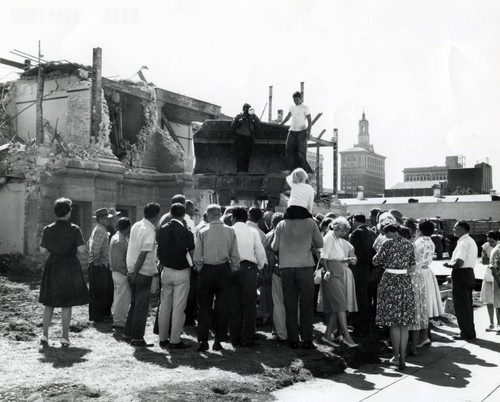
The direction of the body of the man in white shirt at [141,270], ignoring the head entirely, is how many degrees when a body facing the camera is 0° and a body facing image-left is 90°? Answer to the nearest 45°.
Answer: approximately 225°

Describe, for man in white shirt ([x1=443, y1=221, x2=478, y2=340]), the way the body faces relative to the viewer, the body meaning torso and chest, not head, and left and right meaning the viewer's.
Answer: facing to the left of the viewer

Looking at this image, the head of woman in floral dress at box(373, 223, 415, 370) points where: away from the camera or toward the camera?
away from the camera

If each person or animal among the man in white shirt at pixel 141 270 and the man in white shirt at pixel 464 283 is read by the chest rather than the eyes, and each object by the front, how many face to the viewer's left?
1

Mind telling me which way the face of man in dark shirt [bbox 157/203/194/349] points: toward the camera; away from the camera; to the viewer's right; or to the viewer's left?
away from the camera

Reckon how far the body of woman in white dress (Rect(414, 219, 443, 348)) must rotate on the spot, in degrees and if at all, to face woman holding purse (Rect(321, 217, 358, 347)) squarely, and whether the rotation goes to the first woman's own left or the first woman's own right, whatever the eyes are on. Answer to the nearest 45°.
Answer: approximately 90° to the first woman's own left

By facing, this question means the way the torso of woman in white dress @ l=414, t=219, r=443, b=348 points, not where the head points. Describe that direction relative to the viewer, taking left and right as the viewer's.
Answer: facing away from the viewer and to the left of the viewer

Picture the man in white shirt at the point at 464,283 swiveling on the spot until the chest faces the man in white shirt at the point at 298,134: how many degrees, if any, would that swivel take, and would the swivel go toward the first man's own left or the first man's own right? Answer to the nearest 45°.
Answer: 0° — they already face them

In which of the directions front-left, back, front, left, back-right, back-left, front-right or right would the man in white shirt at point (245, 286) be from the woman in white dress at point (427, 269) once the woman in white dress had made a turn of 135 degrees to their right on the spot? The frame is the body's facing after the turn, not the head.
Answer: back-right
